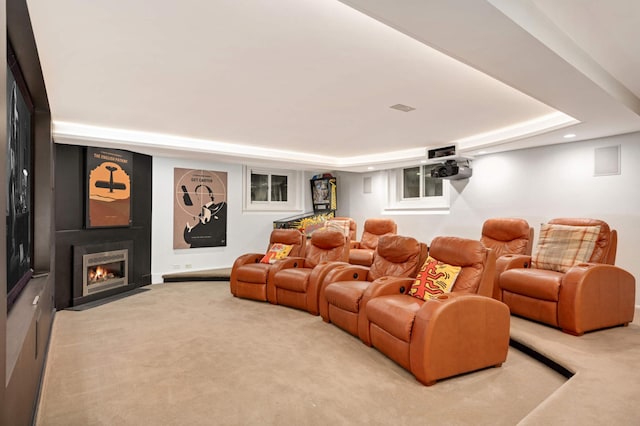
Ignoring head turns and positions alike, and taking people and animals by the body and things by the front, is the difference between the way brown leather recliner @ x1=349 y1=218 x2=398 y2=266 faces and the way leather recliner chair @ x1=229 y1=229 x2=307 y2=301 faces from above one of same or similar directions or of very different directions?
same or similar directions

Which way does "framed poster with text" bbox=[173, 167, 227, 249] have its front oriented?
toward the camera

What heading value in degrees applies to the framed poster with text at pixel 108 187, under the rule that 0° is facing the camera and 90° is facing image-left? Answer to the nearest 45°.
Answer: approximately 315°

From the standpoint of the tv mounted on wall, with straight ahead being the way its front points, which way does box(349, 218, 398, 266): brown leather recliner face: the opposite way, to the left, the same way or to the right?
the opposite way

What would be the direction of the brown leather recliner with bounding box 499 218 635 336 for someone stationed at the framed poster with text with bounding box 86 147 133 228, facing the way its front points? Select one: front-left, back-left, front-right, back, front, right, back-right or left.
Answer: front

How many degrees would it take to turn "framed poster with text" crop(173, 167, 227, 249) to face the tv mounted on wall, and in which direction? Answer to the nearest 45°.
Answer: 0° — it already faces it

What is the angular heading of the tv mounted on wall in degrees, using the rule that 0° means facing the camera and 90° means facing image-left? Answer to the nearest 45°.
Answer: approximately 270°

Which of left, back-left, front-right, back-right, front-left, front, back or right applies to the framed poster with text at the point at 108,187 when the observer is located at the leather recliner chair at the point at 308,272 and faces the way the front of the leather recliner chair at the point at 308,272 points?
front-right

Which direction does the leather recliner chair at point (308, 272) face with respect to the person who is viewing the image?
facing the viewer and to the left of the viewer

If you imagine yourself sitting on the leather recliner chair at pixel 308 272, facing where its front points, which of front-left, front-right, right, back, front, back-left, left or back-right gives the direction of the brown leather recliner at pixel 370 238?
back

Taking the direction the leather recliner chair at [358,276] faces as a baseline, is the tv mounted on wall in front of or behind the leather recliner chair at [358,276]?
in front

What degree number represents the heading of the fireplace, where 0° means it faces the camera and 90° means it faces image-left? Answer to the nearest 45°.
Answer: approximately 315°

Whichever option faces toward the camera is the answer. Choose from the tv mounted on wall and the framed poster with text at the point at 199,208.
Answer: the framed poster with text

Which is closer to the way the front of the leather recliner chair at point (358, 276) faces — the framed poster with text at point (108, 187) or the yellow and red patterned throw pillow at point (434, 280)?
the framed poster with text

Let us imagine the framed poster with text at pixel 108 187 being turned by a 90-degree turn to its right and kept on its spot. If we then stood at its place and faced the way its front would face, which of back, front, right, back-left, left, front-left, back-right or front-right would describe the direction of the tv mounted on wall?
front-left

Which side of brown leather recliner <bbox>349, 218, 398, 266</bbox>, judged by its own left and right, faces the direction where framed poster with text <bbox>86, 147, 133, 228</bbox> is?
front
